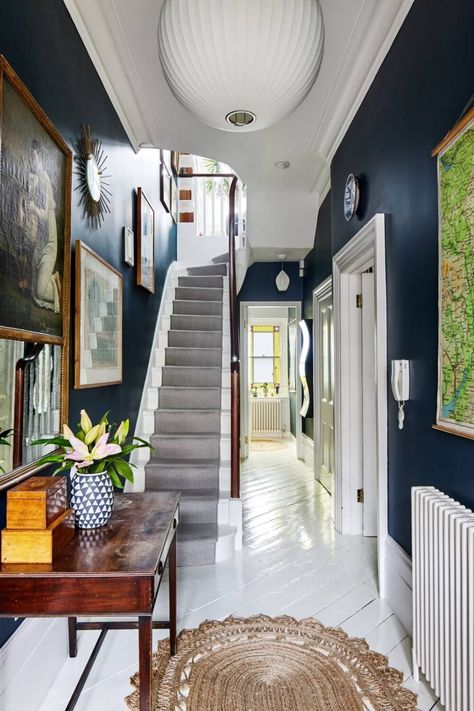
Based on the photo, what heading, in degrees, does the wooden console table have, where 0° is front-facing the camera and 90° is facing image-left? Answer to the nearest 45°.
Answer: approximately 270°

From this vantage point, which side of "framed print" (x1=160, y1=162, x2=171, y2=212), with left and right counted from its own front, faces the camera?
right

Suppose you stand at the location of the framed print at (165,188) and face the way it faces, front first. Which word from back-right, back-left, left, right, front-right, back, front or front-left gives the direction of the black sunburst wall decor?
right

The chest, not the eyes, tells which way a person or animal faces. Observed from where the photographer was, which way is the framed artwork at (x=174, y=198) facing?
facing to the right of the viewer

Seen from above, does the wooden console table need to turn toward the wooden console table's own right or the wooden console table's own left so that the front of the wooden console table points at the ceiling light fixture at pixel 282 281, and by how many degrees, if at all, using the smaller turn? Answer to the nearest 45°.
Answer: approximately 45° to the wooden console table's own left

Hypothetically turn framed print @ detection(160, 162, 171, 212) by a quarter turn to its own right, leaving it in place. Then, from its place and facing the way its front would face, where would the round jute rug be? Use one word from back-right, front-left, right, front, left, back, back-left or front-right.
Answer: front

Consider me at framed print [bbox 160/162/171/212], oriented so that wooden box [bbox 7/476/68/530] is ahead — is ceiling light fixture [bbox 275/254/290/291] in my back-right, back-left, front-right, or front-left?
back-left

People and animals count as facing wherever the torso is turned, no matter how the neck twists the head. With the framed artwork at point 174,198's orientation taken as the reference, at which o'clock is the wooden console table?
The wooden console table is roughly at 3 o'clock from the framed artwork.

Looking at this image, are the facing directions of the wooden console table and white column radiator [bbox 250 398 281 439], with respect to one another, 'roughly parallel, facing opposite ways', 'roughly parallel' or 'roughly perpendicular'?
roughly perpendicular

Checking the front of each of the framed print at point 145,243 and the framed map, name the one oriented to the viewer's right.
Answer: the framed print

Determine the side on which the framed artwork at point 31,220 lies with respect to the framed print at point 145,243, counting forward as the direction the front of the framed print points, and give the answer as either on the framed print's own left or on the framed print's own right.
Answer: on the framed print's own right

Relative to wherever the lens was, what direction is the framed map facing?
facing to the left of the viewer

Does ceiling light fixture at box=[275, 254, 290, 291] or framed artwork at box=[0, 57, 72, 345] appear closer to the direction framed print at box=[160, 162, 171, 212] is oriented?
the ceiling light fixture

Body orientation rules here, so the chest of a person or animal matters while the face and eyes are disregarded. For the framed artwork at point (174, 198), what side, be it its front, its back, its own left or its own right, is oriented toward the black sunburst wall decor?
right

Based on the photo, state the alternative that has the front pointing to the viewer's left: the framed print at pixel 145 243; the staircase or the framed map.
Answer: the framed map

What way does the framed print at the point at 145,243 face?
to the viewer's right
